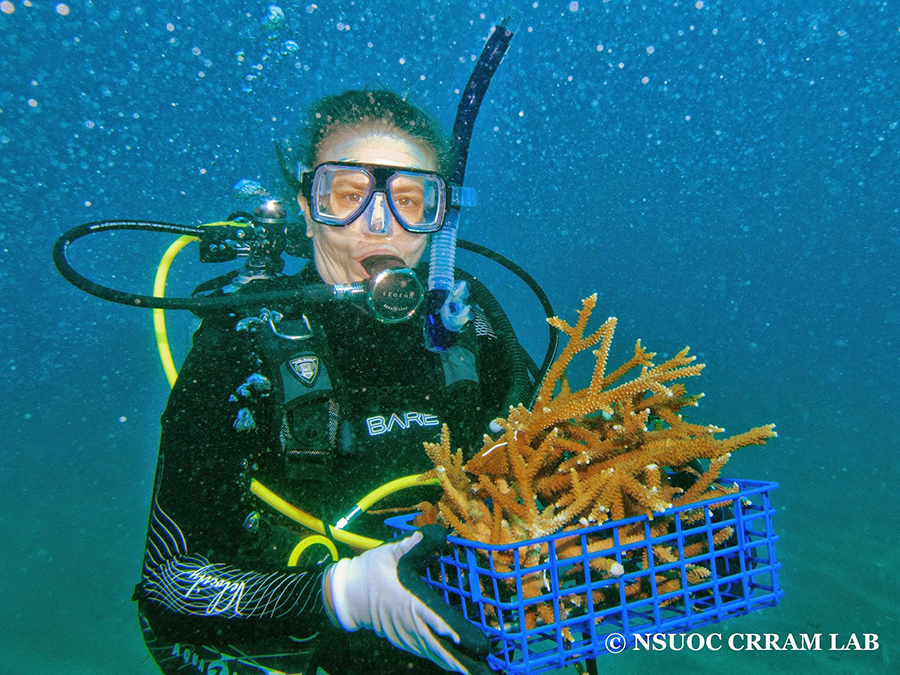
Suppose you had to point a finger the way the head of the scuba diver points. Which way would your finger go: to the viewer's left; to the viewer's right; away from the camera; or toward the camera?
toward the camera

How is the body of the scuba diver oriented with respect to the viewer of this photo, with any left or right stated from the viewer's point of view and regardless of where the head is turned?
facing the viewer and to the right of the viewer

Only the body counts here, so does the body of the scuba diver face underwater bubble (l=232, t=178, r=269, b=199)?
no

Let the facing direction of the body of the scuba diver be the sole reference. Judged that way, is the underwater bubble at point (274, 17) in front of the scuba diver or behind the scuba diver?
behind
